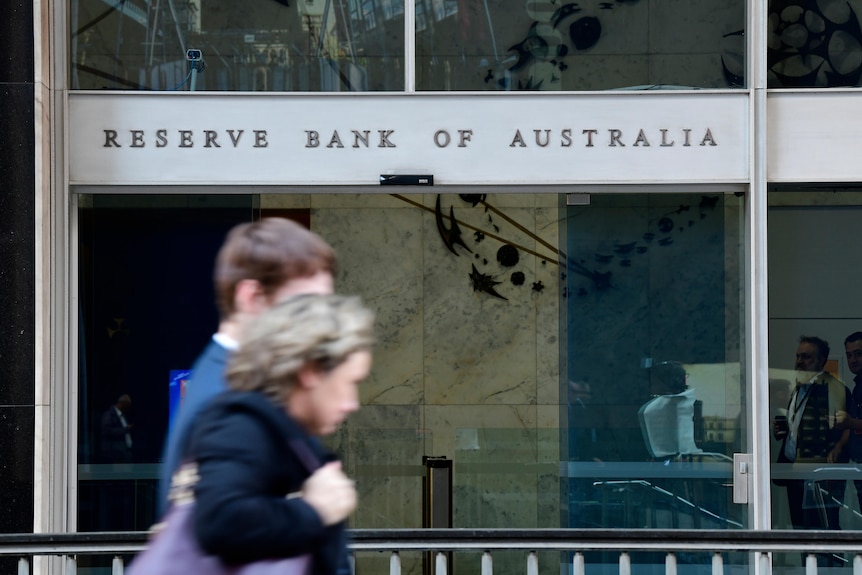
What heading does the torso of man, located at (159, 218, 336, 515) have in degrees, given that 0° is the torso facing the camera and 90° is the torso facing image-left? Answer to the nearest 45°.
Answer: approximately 270°

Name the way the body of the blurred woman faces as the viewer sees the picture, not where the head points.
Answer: to the viewer's right

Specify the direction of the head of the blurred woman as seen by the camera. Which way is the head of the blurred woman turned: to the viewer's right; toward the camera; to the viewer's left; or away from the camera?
to the viewer's right

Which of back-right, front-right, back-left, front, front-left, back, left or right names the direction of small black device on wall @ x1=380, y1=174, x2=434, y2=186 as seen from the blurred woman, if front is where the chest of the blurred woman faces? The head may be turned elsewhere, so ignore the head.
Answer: left

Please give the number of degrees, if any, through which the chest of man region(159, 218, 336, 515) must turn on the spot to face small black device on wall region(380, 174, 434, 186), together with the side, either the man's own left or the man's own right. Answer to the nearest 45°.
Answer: approximately 90° to the man's own left

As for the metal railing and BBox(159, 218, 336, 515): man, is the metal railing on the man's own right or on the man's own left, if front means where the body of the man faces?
on the man's own left

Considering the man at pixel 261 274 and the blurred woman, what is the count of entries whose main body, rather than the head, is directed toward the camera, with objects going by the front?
0

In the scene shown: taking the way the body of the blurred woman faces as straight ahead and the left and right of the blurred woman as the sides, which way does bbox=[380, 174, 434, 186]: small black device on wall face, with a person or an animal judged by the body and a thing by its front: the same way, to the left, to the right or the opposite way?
to the right

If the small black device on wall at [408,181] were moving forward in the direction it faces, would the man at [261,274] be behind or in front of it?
in front

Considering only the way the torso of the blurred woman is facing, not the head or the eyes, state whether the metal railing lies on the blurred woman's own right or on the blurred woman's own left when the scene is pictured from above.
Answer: on the blurred woman's own left

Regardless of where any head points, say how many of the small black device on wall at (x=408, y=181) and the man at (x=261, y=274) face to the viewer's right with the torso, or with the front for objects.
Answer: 1

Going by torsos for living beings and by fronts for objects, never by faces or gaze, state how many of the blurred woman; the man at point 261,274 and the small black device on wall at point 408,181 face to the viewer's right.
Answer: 2

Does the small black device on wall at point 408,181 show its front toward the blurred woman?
yes

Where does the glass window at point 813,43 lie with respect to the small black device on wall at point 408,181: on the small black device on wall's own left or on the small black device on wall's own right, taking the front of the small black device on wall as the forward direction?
on the small black device on wall's own left
